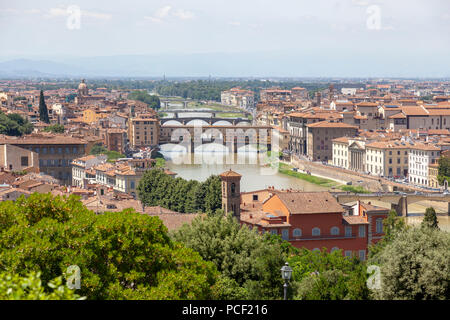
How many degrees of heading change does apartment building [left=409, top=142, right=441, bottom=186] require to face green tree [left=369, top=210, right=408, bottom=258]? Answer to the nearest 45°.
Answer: approximately 45° to its left

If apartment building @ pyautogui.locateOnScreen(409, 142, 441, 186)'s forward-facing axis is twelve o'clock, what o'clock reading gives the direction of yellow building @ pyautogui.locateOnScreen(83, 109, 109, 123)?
The yellow building is roughly at 3 o'clock from the apartment building.

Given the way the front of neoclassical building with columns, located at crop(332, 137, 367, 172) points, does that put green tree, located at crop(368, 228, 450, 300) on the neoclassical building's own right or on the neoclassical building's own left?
on the neoclassical building's own left

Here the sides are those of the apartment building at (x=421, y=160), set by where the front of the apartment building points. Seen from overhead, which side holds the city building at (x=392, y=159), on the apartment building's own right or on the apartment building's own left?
on the apartment building's own right

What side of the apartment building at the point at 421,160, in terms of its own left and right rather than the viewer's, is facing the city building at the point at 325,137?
right

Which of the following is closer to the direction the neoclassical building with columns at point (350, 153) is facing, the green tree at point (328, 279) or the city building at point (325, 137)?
the green tree

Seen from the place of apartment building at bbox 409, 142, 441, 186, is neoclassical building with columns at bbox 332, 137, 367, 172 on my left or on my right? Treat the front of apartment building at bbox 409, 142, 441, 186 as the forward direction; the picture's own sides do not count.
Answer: on my right

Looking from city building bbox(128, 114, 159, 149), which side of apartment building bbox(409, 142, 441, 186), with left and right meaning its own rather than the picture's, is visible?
right
